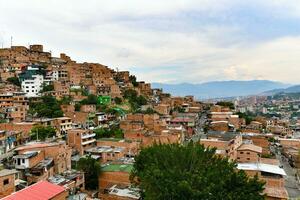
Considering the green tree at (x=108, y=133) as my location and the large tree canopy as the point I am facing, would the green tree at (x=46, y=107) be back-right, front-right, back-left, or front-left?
back-right

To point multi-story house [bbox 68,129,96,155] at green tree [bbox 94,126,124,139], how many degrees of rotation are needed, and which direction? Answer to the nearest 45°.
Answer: approximately 90° to its left

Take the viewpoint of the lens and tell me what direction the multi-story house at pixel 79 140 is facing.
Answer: facing the viewer and to the right of the viewer

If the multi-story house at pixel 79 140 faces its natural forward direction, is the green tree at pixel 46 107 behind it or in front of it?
behind

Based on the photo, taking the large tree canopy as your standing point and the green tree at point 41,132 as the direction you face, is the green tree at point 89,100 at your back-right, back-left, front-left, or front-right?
front-right

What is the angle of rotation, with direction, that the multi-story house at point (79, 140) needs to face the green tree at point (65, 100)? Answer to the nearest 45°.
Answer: approximately 135° to its left

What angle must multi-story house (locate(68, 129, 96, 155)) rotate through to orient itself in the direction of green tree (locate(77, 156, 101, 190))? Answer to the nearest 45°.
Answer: approximately 45° to its right

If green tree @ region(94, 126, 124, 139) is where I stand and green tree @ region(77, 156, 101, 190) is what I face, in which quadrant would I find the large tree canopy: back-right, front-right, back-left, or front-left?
front-left

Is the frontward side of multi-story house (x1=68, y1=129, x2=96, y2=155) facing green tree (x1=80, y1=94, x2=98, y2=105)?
no
